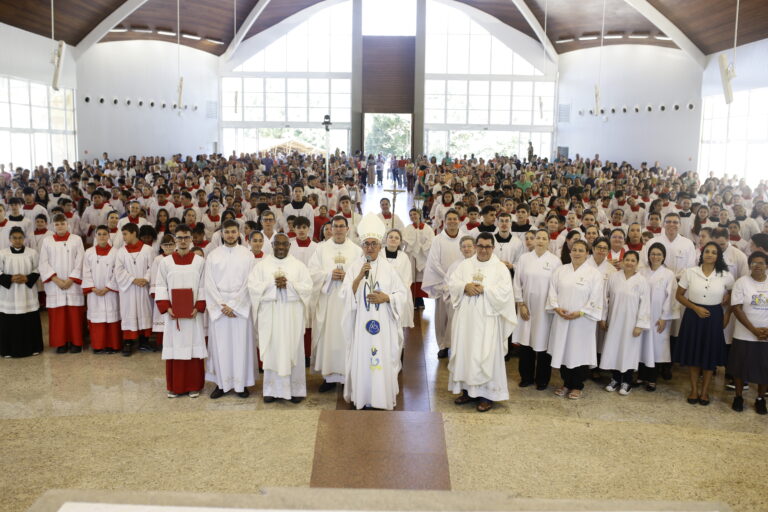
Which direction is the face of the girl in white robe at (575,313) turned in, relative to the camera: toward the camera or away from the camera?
toward the camera

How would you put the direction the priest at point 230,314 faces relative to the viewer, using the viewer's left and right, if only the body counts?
facing the viewer

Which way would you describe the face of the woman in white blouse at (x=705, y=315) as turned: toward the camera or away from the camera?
toward the camera

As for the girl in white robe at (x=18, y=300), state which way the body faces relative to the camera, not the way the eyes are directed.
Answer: toward the camera

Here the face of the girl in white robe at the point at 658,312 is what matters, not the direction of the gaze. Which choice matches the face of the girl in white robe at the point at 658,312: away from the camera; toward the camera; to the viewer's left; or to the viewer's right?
toward the camera

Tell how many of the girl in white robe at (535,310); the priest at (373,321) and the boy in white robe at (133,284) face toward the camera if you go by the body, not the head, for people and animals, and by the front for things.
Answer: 3

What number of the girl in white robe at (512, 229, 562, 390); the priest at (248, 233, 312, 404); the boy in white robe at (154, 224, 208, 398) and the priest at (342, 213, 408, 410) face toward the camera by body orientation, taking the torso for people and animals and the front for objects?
4

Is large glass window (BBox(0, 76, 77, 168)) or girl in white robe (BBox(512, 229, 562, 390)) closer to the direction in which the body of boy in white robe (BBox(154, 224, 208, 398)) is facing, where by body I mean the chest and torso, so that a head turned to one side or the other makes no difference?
the girl in white robe

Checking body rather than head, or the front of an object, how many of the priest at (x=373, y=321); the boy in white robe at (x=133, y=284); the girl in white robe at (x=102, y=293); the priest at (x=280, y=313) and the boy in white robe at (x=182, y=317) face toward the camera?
5

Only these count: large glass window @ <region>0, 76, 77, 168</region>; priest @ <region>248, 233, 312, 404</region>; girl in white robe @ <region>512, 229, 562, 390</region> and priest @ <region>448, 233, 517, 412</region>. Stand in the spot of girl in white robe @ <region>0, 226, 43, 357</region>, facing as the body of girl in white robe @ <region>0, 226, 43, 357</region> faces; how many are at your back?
1

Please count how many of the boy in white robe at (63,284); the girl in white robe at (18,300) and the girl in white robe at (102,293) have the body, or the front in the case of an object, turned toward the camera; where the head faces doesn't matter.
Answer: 3

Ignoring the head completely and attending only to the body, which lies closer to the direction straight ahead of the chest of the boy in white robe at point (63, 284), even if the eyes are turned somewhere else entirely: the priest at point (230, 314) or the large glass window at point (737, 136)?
the priest

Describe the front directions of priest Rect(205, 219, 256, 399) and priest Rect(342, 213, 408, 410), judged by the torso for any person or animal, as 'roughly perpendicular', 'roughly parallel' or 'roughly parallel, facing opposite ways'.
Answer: roughly parallel

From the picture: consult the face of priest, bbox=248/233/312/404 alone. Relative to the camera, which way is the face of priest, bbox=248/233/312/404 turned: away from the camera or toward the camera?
toward the camera

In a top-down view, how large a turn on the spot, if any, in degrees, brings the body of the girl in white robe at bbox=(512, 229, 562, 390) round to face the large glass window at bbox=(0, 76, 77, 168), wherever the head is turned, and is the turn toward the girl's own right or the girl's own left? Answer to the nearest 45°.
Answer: approximately 135° to the girl's own right

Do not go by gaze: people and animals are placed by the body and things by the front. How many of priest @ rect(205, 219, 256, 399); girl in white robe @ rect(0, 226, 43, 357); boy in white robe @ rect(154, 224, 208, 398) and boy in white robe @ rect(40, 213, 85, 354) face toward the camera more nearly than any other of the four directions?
4

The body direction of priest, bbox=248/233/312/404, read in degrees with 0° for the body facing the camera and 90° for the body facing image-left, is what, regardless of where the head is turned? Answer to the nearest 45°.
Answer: approximately 0°

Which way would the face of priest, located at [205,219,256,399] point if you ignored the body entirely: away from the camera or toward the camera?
toward the camera
